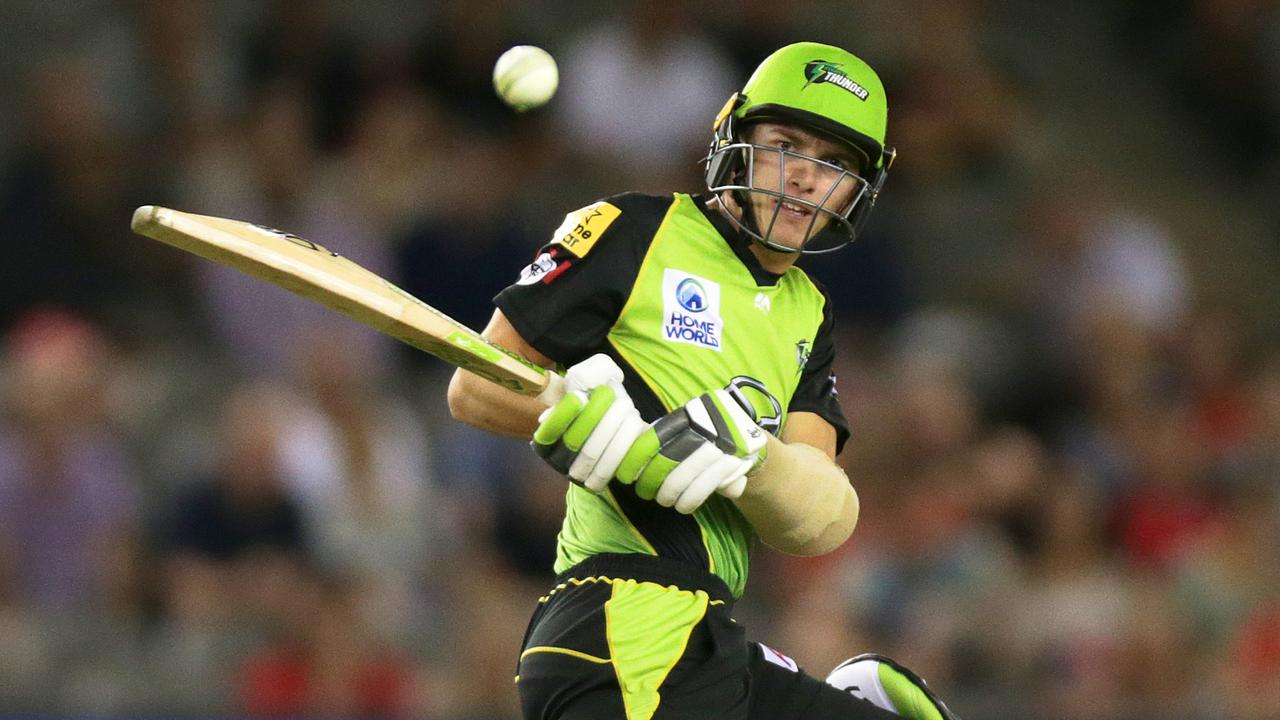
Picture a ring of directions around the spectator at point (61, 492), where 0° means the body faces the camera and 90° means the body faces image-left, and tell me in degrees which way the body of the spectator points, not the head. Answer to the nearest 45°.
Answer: approximately 0°

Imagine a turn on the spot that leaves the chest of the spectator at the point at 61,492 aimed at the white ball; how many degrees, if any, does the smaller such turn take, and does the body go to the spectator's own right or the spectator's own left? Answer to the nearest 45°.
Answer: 0° — they already face it
